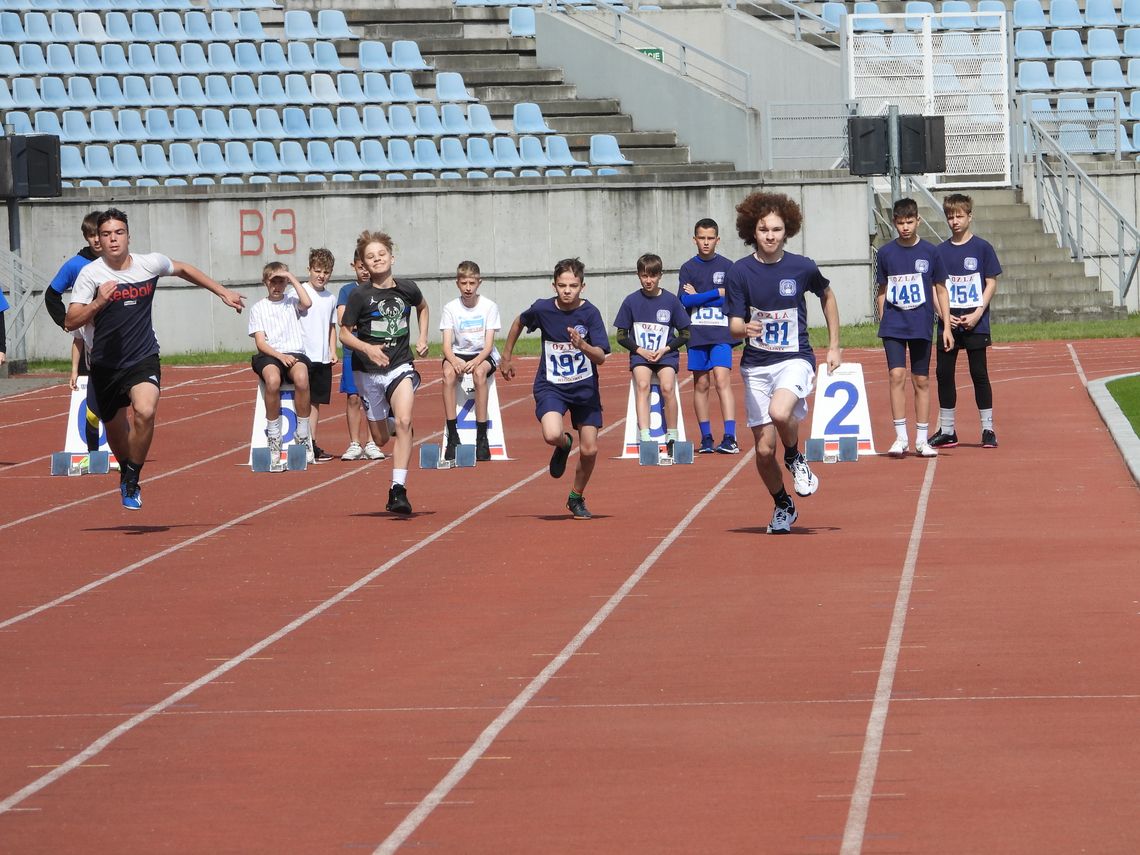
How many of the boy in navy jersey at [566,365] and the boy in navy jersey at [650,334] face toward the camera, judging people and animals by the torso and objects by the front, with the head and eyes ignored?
2

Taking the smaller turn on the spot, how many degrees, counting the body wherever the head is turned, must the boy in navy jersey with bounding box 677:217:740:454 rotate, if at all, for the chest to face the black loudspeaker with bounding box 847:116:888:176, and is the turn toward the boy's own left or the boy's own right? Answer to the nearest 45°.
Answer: approximately 180°

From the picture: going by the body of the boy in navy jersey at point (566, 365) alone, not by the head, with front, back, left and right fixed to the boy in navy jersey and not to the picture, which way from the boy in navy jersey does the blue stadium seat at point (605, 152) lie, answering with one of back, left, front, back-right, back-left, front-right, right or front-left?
back

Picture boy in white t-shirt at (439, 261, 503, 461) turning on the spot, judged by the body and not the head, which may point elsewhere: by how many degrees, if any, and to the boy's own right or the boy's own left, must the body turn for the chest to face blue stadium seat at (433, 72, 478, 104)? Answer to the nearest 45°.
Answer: approximately 180°

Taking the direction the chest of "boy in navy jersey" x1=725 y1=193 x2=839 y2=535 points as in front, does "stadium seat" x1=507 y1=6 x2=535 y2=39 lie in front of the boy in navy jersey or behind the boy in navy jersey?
behind

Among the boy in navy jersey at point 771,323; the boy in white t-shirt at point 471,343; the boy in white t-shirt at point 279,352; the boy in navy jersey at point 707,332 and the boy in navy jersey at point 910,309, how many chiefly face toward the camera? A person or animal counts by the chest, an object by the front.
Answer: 5

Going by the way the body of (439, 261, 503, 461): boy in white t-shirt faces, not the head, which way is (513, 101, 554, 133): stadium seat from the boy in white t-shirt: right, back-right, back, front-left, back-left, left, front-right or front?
back

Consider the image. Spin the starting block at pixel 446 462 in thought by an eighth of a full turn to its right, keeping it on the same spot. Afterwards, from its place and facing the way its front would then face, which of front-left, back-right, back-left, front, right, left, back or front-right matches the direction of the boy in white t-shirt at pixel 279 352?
front-right

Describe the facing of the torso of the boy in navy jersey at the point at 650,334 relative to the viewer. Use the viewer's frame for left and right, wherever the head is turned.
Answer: facing the viewer

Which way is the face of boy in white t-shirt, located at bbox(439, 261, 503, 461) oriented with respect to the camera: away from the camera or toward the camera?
toward the camera

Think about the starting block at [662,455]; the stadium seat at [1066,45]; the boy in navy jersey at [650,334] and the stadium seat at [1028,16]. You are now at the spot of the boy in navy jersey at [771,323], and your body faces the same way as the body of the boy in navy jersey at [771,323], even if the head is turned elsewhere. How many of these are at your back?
4

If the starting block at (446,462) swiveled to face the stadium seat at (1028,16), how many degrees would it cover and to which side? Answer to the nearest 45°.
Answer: approximately 135° to its left

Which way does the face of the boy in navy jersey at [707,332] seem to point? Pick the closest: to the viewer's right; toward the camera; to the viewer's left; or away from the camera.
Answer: toward the camera

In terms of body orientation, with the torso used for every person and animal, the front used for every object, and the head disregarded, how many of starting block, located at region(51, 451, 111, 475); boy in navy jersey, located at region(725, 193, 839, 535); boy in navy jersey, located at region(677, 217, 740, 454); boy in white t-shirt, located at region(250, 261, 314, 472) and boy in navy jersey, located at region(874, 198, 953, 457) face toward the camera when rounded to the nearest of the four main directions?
5

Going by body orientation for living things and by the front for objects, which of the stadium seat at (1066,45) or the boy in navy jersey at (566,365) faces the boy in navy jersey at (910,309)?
the stadium seat

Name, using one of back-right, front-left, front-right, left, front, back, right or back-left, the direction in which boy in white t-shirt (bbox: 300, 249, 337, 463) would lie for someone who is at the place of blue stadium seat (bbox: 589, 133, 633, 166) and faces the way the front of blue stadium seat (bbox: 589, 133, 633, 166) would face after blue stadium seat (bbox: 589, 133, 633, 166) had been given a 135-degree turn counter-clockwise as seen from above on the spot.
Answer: back

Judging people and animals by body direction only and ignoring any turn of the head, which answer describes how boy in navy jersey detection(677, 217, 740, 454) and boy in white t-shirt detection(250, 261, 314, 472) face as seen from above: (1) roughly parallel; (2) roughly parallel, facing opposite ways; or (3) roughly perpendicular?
roughly parallel

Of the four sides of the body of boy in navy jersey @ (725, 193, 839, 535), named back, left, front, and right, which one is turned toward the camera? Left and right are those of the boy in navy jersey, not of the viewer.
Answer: front
